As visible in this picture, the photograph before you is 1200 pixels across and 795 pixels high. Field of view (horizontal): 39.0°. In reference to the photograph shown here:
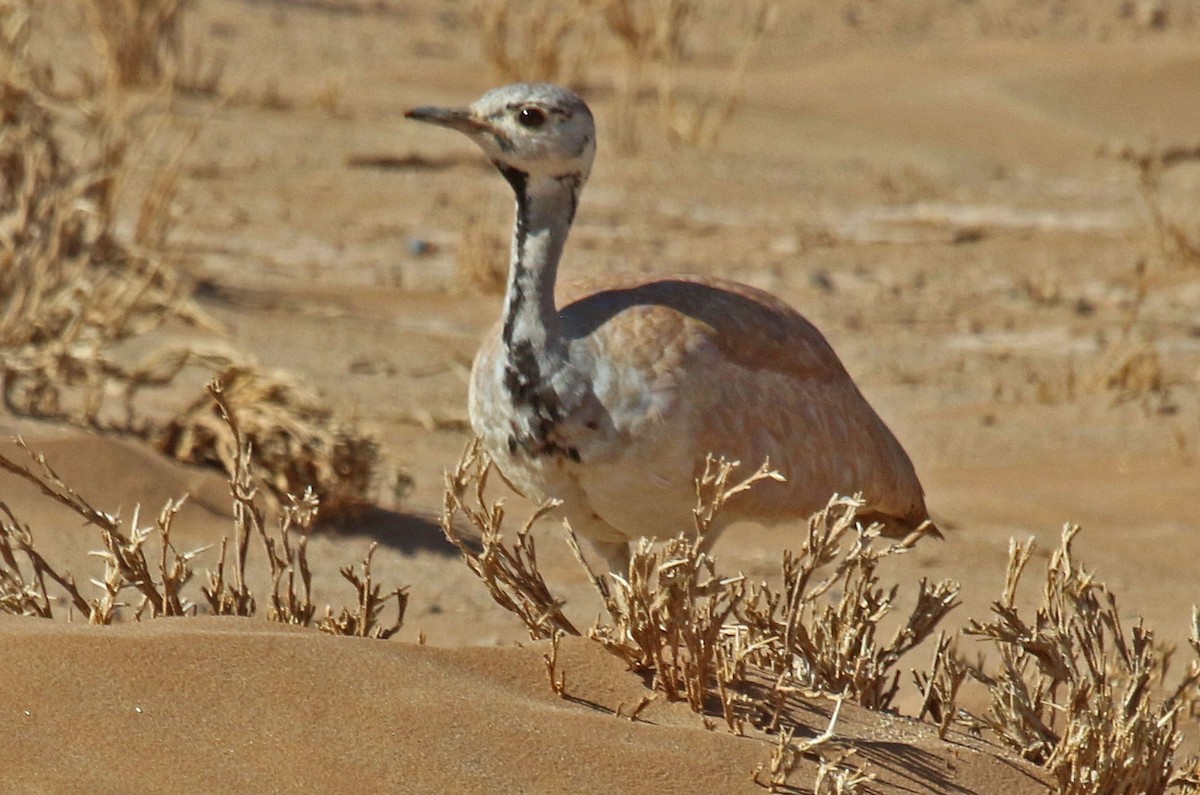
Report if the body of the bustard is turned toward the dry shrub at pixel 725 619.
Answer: no

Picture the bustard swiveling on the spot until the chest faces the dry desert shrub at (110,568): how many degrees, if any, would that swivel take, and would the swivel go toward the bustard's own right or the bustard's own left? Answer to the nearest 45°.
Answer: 0° — it already faces it

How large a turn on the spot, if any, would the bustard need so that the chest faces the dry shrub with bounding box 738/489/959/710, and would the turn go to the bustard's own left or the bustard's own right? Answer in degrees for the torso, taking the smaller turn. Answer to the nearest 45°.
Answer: approximately 90° to the bustard's own left

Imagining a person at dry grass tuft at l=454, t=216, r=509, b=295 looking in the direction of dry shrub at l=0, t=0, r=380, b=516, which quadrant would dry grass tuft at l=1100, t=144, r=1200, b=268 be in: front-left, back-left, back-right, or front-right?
back-left

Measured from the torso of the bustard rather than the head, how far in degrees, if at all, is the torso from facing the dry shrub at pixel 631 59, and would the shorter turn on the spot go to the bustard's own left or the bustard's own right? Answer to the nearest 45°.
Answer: approximately 135° to the bustard's own right

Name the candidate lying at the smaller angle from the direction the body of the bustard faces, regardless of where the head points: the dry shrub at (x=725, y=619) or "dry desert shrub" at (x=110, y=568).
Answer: the dry desert shrub

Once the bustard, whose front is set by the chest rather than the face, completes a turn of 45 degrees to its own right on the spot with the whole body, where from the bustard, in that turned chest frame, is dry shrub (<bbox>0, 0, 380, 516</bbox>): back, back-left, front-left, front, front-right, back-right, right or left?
front-right

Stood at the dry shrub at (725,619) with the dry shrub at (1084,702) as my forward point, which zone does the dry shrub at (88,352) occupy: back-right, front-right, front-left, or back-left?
back-left

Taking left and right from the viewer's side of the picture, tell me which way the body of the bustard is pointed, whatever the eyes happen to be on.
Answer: facing the viewer and to the left of the viewer

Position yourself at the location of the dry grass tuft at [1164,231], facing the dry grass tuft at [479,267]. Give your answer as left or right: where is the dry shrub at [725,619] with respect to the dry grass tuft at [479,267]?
left

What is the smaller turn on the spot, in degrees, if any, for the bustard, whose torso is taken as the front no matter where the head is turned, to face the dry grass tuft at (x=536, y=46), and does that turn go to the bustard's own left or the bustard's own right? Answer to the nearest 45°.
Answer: approximately 135° to the bustard's own right
